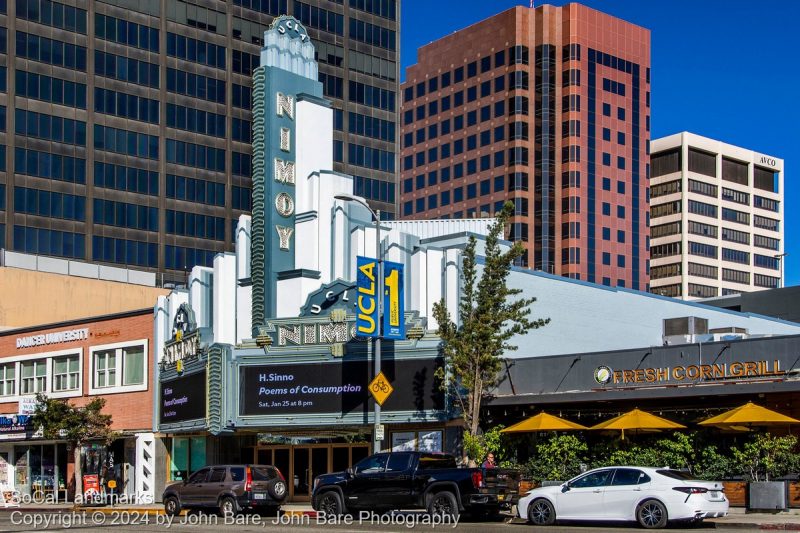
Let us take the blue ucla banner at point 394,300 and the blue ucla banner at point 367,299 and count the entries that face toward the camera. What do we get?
2

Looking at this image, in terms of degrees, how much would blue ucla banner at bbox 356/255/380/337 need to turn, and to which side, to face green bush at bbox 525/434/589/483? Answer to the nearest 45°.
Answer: approximately 90° to its left

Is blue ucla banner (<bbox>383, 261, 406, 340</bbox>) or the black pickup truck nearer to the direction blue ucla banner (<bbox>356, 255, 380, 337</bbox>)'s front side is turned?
the black pickup truck

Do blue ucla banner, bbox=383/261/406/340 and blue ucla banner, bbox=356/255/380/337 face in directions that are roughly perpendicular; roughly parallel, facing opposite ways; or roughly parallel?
roughly parallel

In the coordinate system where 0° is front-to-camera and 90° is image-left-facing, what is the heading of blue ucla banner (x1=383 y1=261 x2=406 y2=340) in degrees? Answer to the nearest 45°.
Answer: approximately 0°

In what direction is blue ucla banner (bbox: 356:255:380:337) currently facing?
toward the camera

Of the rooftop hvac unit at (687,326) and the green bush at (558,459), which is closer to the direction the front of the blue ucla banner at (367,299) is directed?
the green bush
